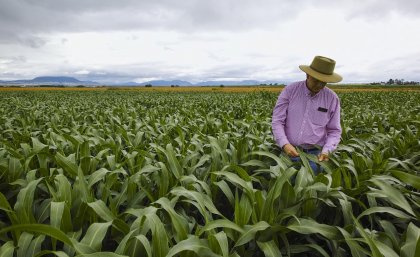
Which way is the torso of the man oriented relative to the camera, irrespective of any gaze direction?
toward the camera
